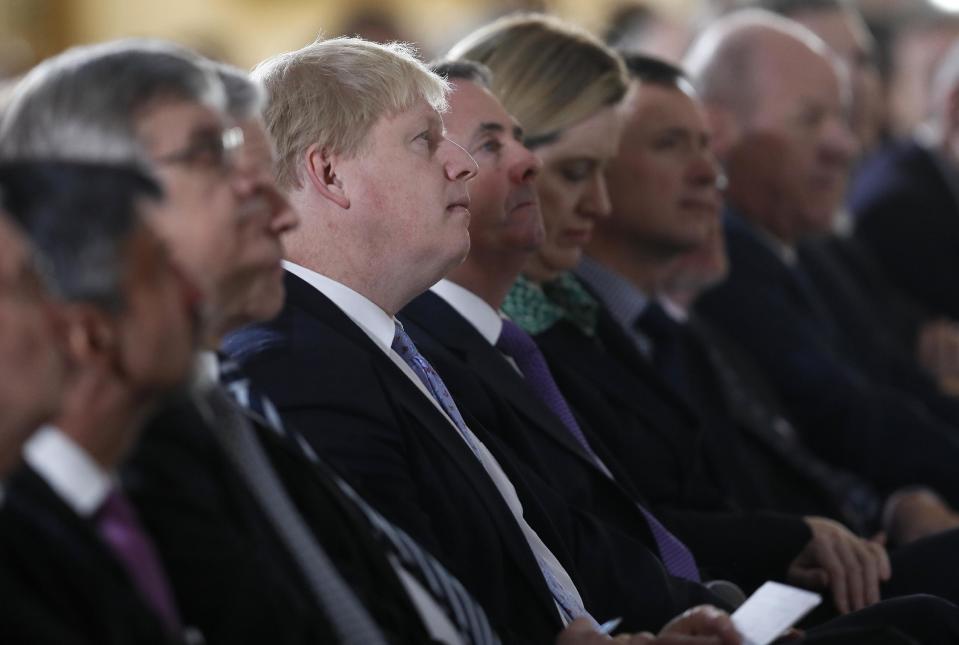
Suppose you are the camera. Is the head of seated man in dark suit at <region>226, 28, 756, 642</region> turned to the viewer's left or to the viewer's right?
to the viewer's right

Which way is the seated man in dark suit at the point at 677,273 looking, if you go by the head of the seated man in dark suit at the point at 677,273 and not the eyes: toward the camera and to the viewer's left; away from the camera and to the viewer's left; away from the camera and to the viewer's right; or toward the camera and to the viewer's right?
toward the camera and to the viewer's right

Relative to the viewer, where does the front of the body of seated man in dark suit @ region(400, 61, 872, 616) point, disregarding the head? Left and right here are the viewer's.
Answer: facing the viewer and to the right of the viewer

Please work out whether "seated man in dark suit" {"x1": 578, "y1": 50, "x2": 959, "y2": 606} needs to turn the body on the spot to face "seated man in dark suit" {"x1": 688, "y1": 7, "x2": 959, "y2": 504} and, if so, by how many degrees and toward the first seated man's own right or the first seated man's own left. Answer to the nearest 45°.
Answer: approximately 135° to the first seated man's own left

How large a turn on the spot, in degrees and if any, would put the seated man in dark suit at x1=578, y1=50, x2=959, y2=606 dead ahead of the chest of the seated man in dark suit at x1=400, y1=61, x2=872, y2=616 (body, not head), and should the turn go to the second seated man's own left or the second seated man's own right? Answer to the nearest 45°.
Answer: approximately 135° to the second seated man's own left

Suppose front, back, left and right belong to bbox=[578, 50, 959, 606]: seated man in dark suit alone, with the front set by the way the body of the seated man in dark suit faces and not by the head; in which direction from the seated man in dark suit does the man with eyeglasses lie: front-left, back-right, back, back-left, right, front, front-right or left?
front-right

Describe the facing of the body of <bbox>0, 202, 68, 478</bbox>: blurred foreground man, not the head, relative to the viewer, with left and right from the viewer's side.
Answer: facing to the right of the viewer

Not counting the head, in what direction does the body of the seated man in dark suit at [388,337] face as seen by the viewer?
to the viewer's right

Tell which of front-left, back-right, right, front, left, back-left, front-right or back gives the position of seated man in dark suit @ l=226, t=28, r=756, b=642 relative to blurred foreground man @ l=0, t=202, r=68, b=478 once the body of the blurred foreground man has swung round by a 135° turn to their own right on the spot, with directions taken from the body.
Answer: back

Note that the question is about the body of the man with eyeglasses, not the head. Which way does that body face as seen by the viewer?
to the viewer's right
